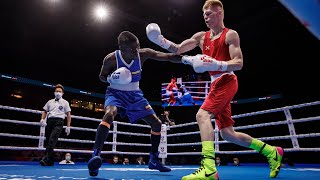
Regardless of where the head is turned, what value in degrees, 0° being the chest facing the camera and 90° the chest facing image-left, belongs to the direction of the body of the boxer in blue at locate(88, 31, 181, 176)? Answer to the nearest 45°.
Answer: approximately 315°

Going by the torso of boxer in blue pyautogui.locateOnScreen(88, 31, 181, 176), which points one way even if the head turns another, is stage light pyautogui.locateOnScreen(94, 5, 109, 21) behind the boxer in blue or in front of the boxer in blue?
behind

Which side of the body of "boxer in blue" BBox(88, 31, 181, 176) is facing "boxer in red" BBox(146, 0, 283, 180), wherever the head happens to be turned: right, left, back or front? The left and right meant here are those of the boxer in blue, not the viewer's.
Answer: left

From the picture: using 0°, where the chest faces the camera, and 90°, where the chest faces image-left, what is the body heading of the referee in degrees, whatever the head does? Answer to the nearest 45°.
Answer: approximately 0°

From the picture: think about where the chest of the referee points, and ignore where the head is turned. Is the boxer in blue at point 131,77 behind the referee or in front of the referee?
in front
